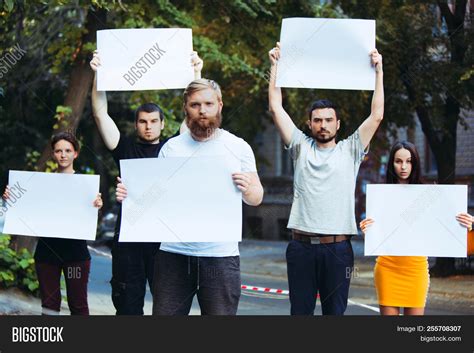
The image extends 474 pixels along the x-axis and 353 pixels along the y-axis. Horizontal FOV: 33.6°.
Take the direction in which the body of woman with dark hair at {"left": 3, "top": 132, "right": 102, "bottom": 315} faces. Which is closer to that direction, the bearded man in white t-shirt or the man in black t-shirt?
the bearded man in white t-shirt

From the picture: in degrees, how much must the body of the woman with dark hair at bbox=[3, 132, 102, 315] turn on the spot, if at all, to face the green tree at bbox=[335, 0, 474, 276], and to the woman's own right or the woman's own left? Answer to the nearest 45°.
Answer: approximately 135° to the woman's own left

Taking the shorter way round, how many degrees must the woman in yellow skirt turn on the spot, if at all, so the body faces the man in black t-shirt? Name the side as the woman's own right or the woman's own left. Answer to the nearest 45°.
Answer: approximately 90° to the woman's own right

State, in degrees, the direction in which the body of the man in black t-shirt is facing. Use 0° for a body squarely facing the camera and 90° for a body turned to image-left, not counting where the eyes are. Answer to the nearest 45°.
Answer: approximately 0°

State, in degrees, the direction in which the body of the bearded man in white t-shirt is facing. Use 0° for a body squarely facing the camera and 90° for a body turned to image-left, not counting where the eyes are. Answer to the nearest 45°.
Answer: approximately 0°
